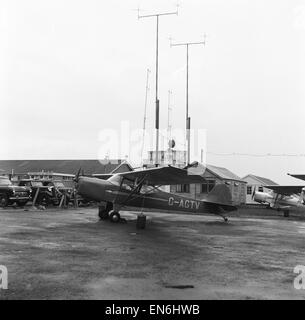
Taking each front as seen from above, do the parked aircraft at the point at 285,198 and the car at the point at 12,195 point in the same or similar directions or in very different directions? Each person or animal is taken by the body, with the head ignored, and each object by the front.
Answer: very different directions

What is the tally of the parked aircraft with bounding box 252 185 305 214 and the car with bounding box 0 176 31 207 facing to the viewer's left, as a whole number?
1

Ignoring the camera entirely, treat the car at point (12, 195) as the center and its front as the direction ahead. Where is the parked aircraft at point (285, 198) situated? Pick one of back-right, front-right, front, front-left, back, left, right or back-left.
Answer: front-left

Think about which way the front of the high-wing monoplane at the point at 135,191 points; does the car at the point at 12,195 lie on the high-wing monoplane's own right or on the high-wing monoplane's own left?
on the high-wing monoplane's own right

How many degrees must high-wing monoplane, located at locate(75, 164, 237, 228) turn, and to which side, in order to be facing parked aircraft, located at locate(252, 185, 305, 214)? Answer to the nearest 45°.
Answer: approximately 180°

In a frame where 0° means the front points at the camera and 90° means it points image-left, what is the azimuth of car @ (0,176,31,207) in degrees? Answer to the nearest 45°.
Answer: approximately 315°

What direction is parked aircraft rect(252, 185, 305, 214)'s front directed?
to the viewer's left

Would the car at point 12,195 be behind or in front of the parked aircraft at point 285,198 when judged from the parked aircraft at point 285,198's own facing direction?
in front
